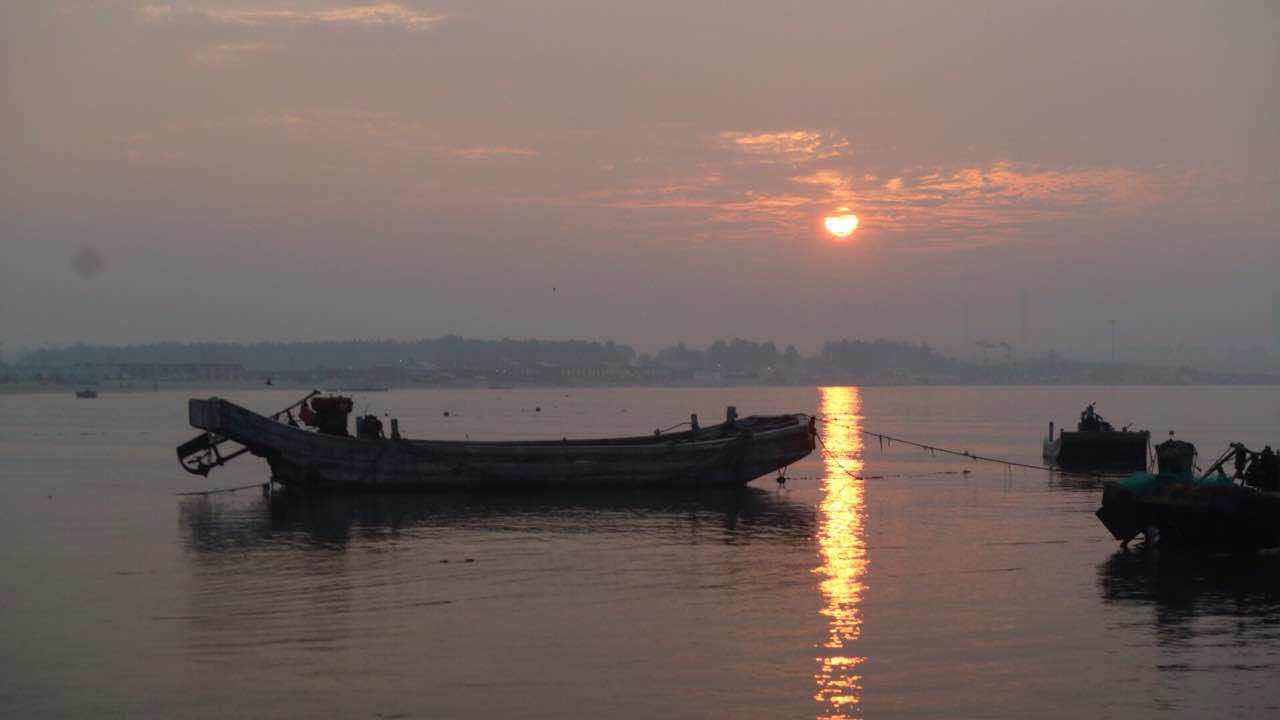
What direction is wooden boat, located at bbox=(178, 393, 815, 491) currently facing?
to the viewer's right

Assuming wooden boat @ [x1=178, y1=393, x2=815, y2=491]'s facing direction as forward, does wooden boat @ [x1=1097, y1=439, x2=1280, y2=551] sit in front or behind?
in front
